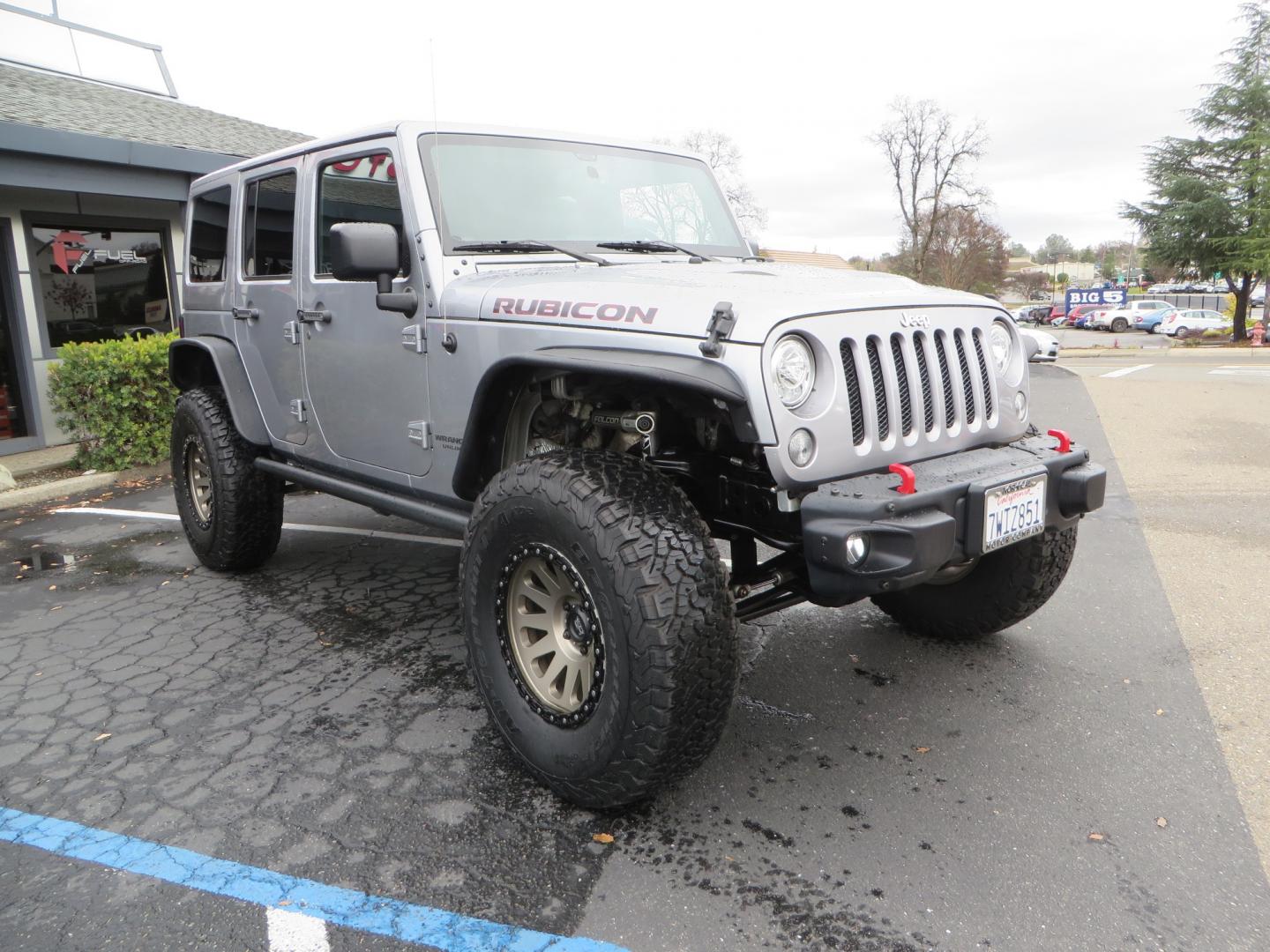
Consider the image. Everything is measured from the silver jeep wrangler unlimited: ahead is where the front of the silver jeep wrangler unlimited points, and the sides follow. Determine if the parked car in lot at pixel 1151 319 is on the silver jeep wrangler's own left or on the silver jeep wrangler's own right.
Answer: on the silver jeep wrangler's own left

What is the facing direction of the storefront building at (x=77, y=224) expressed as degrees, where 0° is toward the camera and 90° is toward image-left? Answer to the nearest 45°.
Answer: approximately 315°

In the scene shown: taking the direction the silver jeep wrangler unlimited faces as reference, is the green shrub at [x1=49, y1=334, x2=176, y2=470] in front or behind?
behind

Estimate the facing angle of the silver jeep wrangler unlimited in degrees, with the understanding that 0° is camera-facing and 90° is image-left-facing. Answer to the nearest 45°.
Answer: approximately 315°

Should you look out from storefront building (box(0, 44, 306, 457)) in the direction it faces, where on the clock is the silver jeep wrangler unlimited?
The silver jeep wrangler unlimited is roughly at 1 o'clock from the storefront building.

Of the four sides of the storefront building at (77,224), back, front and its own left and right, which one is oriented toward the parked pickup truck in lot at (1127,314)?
left

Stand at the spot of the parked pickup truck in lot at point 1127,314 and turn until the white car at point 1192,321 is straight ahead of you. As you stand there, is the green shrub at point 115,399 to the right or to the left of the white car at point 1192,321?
right

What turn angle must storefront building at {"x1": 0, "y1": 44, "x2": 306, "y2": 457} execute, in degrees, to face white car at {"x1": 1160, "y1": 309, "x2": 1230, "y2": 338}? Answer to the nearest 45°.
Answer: approximately 45° to its left

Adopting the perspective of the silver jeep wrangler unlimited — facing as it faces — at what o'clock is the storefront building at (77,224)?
The storefront building is roughly at 6 o'clock from the silver jeep wrangler unlimited.

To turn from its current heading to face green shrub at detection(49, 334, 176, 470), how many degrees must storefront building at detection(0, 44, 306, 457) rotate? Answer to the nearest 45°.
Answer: approximately 45° to its right

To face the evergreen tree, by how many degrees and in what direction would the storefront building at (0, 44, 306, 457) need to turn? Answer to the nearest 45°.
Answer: approximately 45° to its left
